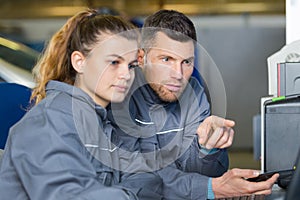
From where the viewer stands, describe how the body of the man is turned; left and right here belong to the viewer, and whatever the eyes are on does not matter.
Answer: facing the viewer and to the right of the viewer

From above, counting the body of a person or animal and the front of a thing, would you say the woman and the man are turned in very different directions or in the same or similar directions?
same or similar directions

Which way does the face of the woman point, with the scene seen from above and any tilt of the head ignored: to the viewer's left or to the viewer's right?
to the viewer's right

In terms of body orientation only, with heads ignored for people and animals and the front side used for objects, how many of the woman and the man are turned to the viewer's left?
0

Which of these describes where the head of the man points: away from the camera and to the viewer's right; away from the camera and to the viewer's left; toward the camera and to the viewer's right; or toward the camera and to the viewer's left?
toward the camera and to the viewer's right
